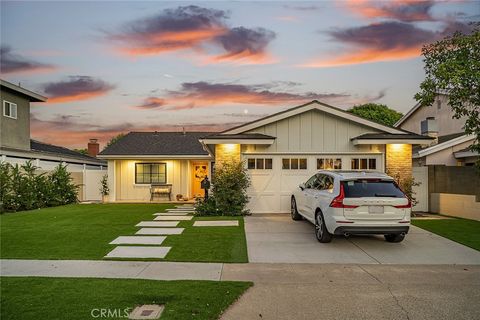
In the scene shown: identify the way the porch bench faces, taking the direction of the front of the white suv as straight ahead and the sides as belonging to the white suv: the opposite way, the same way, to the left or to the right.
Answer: the opposite way

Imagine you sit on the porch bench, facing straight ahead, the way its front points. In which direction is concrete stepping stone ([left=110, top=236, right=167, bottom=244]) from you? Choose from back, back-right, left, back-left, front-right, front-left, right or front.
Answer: front

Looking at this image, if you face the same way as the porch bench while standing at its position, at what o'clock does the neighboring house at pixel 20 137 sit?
The neighboring house is roughly at 3 o'clock from the porch bench.

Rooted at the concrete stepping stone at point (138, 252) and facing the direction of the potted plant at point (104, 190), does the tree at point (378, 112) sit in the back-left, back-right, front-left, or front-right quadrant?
front-right

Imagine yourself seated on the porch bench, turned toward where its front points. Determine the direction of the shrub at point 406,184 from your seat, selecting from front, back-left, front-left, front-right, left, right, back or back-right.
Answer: front-left

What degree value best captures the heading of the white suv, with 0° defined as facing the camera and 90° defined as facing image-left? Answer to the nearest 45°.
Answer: approximately 135°

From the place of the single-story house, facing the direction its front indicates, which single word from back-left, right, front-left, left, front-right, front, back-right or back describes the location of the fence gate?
left

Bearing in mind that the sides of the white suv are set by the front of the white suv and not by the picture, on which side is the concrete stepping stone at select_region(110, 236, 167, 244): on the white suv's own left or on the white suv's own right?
on the white suv's own left

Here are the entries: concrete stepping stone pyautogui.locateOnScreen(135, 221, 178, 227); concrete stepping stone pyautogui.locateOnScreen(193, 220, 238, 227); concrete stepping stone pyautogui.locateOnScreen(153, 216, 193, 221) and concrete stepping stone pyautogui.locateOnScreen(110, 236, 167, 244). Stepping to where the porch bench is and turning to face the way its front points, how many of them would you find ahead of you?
4

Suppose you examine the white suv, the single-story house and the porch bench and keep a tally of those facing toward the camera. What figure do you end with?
2

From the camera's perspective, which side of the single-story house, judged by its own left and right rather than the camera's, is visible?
front

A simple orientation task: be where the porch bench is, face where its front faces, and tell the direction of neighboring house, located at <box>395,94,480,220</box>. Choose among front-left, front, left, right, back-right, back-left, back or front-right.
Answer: front-left

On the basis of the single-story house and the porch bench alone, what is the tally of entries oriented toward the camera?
2
